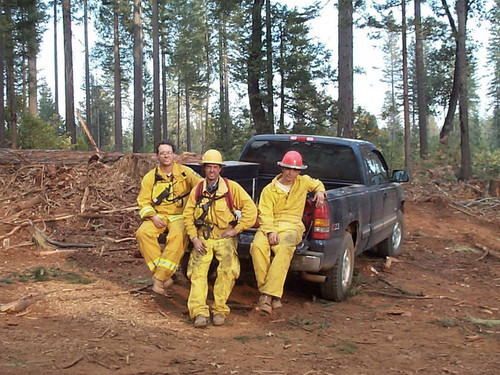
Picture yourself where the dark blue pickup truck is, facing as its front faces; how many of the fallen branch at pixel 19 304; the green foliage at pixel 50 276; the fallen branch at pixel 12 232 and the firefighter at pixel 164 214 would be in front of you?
0

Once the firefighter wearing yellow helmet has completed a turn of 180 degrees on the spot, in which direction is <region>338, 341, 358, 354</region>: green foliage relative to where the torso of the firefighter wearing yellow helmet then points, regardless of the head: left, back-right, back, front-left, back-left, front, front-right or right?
back-right

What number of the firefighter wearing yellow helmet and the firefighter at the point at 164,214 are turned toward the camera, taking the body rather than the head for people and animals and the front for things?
2

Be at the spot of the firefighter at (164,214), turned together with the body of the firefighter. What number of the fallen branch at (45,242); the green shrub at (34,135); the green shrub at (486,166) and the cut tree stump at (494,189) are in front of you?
0

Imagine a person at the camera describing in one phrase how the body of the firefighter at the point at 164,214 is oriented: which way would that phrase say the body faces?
toward the camera

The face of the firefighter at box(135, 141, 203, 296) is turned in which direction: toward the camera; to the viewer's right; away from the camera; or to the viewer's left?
toward the camera

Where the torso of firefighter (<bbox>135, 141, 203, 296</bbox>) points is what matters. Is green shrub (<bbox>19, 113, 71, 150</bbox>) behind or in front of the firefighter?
behind

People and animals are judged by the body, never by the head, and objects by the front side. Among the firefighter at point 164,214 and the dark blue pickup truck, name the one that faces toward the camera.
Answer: the firefighter

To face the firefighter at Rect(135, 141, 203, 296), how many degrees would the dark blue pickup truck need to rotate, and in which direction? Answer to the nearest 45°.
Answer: approximately 180°

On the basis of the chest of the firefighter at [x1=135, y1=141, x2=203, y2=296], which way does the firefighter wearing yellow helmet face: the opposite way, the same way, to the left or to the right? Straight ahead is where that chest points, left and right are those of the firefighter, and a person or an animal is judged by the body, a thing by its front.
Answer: the same way

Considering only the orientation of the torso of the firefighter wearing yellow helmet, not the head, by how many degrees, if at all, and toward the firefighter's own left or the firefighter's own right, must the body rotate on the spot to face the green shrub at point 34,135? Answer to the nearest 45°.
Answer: approximately 135° to the firefighter's own right

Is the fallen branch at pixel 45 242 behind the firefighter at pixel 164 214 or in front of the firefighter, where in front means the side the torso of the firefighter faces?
behind

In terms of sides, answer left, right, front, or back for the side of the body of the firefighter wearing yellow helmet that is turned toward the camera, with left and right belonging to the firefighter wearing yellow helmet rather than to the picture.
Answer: front

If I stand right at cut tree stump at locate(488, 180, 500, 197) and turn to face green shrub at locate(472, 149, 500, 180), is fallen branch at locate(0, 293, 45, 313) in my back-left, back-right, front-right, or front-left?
back-left

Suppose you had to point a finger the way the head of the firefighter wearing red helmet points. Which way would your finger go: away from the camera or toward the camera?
toward the camera

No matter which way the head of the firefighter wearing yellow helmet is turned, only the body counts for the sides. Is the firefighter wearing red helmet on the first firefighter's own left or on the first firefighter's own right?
on the first firefighter's own left

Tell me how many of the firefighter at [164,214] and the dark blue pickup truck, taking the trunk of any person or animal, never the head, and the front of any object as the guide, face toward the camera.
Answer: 1

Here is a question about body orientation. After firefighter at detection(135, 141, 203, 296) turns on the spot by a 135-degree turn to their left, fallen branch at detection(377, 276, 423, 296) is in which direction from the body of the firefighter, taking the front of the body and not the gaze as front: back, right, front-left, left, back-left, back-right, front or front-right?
front-right
